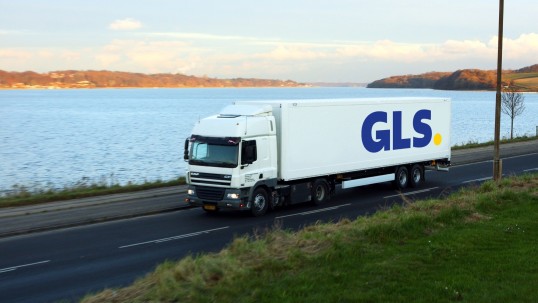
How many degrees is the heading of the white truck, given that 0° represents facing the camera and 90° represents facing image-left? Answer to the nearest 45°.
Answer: approximately 45°
